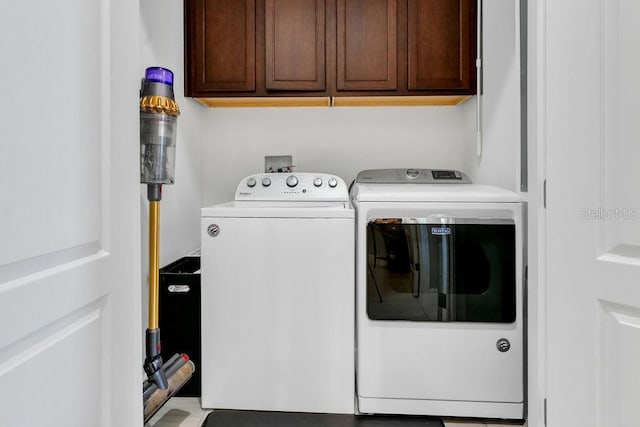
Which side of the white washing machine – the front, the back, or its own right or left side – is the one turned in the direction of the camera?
front

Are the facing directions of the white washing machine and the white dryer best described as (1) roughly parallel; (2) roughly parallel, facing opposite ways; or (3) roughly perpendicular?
roughly parallel

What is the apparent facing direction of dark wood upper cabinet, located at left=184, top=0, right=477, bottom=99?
toward the camera

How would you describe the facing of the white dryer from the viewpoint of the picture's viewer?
facing the viewer

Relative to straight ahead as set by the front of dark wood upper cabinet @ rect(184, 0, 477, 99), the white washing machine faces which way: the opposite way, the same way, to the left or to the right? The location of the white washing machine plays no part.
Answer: the same way

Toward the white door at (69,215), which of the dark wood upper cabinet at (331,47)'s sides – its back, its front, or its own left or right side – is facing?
front

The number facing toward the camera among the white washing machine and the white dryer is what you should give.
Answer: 2

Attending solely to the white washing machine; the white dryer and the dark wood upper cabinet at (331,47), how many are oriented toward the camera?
3

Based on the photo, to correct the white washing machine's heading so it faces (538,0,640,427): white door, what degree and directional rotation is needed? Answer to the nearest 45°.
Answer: approximately 45° to its left

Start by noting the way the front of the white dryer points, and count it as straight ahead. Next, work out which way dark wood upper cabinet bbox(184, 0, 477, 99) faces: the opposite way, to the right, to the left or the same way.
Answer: the same way
